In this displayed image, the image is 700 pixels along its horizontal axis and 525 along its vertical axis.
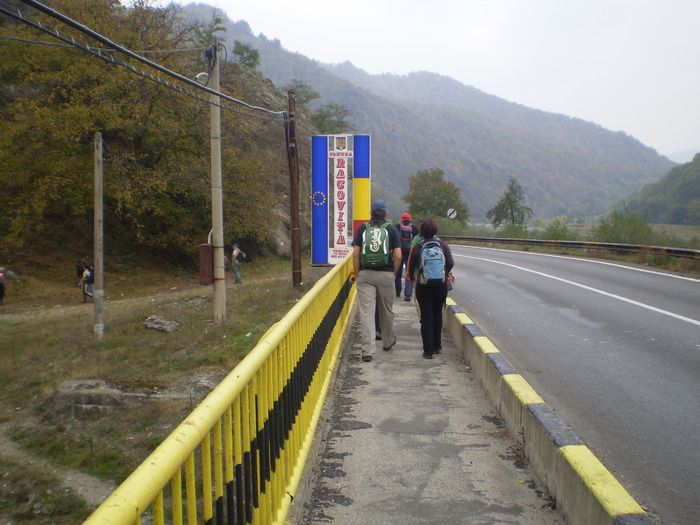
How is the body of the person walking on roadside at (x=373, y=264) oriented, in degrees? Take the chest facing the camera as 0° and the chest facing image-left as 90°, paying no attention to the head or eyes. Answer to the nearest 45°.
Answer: approximately 180°

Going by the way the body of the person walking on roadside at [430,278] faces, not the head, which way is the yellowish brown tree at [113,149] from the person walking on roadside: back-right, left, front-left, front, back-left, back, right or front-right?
front-left

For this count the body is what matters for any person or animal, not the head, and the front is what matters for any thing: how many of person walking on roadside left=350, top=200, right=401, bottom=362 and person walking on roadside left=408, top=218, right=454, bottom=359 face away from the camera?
2

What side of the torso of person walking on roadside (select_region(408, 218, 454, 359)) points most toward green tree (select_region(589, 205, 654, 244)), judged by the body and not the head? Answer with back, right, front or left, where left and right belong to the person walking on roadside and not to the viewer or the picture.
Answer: front

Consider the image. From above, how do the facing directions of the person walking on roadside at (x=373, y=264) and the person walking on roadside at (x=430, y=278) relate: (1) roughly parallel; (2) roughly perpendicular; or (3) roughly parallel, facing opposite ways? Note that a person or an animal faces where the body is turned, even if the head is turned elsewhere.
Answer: roughly parallel

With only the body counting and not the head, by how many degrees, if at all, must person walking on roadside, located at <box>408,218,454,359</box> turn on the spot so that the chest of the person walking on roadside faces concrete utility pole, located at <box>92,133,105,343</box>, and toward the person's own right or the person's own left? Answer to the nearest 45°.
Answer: approximately 45° to the person's own left

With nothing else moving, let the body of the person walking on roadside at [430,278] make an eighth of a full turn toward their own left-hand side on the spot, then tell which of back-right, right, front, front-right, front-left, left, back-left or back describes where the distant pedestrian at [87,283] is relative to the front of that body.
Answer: front

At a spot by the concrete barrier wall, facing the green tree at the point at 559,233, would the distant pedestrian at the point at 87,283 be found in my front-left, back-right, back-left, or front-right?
front-left

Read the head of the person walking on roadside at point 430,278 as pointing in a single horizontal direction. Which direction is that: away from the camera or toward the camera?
away from the camera

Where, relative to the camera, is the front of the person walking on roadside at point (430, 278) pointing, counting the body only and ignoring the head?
away from the camera
